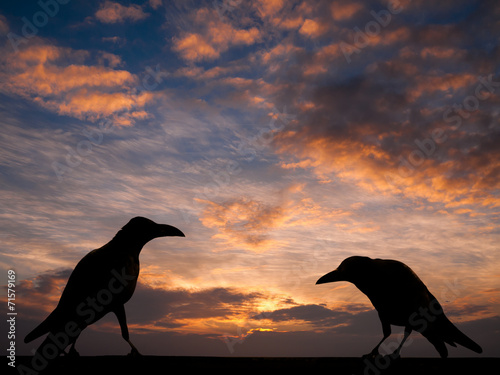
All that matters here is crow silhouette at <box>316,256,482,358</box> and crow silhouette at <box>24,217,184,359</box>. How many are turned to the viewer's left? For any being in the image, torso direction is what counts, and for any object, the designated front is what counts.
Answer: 1

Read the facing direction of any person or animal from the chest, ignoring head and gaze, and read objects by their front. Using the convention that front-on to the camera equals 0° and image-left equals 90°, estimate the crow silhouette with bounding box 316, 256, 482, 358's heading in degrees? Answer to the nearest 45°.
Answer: approximately 90°

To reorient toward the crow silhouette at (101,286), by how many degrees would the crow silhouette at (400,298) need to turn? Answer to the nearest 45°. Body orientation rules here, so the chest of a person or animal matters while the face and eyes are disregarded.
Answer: approximately 45° to its left

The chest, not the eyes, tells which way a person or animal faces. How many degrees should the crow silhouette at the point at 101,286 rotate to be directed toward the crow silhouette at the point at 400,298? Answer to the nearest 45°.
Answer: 0° — it already faces it

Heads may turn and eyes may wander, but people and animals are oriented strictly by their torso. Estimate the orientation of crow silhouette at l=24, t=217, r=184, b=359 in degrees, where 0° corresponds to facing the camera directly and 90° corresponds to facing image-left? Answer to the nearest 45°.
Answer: approximately 270°
